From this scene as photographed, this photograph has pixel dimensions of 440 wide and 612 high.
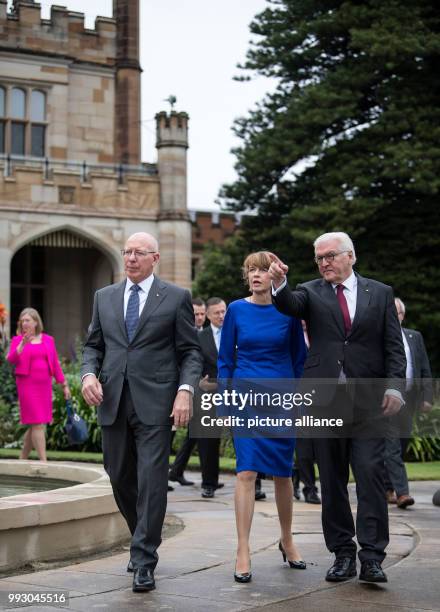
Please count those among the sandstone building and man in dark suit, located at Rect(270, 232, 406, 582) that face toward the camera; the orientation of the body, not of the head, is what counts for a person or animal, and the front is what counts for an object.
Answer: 2

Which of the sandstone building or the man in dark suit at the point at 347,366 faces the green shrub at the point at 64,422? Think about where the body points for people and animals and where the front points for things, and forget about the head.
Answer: the sandstone building

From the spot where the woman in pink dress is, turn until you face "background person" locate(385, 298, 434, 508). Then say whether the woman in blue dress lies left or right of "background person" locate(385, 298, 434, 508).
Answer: right

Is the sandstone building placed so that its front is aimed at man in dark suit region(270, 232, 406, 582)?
yes

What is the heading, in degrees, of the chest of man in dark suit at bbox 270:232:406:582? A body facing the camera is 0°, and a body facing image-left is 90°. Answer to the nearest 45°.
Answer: approximately 0°

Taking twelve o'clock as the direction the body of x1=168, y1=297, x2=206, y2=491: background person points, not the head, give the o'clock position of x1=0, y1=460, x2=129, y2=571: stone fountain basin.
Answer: The stone fountain basin is roughly at 2 o'clock from the background person.

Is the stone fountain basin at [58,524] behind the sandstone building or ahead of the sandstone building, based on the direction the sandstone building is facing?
ahead

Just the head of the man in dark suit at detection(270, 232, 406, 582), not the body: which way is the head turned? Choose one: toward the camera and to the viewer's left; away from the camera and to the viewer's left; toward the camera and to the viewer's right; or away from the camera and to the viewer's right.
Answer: toward the camera and to the viewer's left

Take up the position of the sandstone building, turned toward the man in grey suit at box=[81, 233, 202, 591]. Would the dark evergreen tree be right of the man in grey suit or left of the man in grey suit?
left
